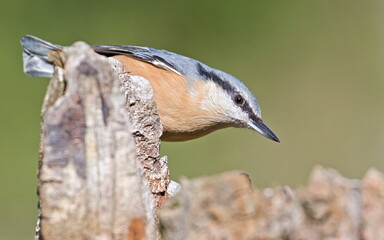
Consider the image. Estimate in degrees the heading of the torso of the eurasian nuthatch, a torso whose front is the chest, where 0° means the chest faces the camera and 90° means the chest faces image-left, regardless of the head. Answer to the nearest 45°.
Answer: approximately 270°
